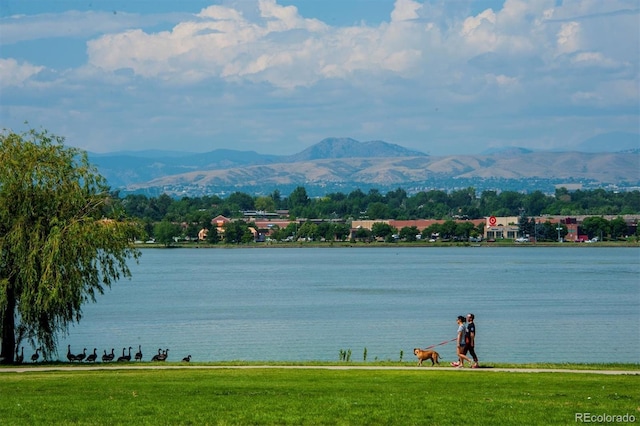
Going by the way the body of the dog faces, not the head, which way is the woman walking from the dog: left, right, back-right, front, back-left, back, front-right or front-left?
back-left

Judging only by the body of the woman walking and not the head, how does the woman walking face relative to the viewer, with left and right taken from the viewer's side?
facing to the left of the viewer

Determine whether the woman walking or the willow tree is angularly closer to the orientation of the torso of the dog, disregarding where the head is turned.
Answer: the willow tree

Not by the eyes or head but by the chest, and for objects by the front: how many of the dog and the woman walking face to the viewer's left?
2

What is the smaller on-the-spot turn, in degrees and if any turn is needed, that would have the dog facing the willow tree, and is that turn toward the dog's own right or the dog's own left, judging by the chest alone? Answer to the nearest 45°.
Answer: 0° — it already faces it

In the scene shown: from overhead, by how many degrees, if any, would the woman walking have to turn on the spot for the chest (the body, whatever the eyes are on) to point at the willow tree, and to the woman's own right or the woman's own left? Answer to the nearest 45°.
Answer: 0° — they already face it

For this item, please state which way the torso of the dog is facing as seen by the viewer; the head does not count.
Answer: to the viewer's left

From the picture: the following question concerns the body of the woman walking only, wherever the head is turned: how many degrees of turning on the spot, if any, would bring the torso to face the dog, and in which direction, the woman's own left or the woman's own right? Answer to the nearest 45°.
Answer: approximately 45° to the woman's own right
